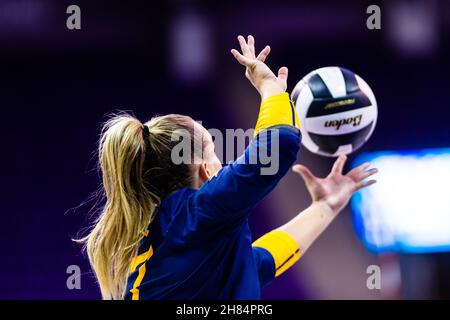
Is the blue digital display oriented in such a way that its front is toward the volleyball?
yes

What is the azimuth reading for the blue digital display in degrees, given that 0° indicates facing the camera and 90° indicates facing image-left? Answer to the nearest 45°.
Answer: approximately 0°
